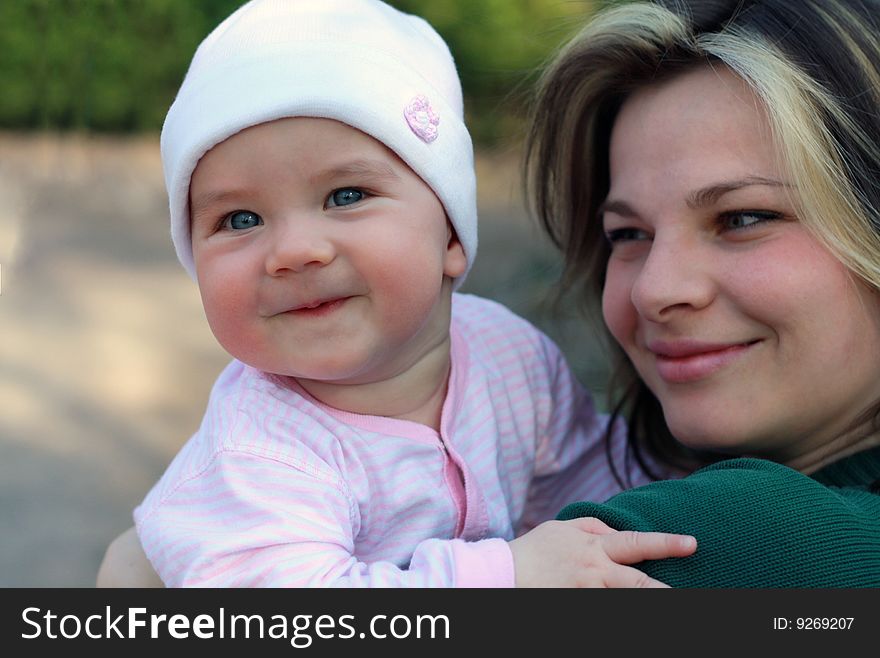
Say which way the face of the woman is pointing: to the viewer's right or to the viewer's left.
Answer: to the viewer's left

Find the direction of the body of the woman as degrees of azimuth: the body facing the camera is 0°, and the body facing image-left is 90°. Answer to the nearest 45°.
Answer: approximately 45°
